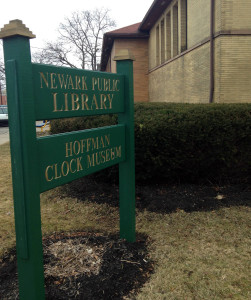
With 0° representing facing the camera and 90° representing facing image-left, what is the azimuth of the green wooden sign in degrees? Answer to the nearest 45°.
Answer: approximately 315°

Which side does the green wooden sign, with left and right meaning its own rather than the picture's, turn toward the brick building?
left
